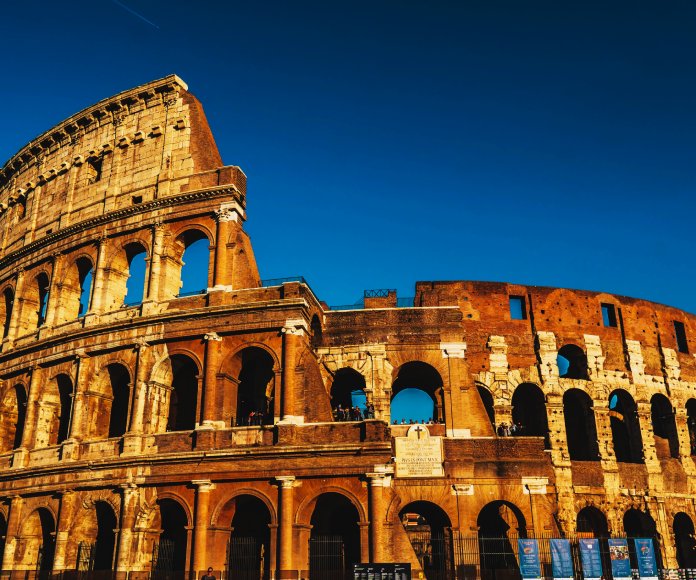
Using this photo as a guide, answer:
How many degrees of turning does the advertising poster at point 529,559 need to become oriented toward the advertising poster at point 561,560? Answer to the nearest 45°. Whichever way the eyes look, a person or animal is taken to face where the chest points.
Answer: approximately 135° to its left

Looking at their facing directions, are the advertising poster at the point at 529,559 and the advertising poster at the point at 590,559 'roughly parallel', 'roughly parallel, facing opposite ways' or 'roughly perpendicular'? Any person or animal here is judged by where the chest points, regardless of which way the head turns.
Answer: roughly parallel

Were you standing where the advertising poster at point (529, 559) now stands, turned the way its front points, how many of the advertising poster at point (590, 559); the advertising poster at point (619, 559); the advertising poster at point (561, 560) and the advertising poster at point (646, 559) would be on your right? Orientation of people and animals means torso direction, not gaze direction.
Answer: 0

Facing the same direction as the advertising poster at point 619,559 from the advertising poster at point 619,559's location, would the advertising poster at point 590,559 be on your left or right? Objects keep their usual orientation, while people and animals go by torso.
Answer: on your right

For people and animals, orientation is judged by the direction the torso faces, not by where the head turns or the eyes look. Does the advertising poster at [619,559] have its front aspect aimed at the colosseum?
no

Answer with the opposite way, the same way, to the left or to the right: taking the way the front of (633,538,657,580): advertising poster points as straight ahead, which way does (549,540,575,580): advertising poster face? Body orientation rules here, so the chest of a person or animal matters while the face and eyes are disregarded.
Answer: the same way

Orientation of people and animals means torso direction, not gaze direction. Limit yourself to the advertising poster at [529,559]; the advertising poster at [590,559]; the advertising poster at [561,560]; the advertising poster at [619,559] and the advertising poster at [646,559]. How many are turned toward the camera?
5

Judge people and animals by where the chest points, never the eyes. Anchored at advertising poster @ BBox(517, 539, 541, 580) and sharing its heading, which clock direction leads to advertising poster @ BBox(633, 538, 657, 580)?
advertising poster @ BBox(633, 538, 657, 580) is roughly at 8 o'clock from advertising poster @ BBox(517, 539, 541, 580).

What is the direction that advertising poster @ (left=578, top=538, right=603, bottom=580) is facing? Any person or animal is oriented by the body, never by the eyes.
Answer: toward the camera

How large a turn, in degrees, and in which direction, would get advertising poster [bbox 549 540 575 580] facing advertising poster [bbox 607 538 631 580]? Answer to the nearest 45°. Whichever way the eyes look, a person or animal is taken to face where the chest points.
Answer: approximately 90° to its left

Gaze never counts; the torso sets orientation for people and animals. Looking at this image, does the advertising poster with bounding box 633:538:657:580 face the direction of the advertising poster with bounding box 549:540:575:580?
no

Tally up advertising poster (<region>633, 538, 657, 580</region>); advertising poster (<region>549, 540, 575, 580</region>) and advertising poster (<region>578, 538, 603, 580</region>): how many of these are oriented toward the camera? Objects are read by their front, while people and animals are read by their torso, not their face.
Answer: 3

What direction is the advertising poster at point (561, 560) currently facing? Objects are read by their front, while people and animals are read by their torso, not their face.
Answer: toward the camera

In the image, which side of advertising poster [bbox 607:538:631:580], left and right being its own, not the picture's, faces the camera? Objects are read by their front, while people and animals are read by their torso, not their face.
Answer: front

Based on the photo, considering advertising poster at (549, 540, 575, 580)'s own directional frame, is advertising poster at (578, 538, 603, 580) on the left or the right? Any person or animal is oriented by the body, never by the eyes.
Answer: on its left

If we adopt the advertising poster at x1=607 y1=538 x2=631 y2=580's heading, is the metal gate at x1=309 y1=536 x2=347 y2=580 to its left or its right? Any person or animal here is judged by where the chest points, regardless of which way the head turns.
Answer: on its right

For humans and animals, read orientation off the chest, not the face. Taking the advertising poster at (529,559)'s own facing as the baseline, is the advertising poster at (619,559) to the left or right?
on its left

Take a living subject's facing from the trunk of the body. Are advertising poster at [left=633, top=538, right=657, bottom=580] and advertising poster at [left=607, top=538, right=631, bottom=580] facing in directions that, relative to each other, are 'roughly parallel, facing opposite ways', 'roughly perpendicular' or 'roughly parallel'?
roughly parallel
